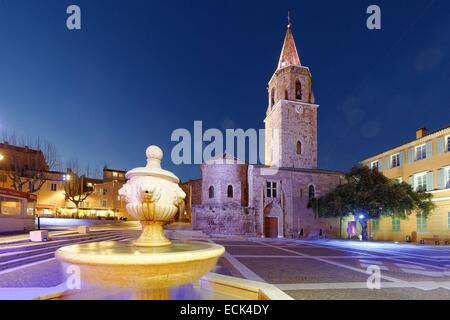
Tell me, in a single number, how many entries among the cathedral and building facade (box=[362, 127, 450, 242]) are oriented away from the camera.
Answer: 0

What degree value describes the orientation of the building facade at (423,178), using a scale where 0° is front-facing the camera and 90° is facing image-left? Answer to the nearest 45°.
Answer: approximately 45°

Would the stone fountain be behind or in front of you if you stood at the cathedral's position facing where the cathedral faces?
in front

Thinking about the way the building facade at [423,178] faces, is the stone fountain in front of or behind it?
in front

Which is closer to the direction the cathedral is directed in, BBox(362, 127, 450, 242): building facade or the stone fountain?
the stone fountain

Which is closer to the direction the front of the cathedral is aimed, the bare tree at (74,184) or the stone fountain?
the stone fountain

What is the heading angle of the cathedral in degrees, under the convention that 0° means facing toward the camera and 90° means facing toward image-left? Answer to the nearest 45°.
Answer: approximately 0°

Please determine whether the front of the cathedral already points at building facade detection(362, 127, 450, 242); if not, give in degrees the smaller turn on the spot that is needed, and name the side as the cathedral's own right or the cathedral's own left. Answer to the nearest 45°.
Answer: approximately 45° to the cathedral's own left
